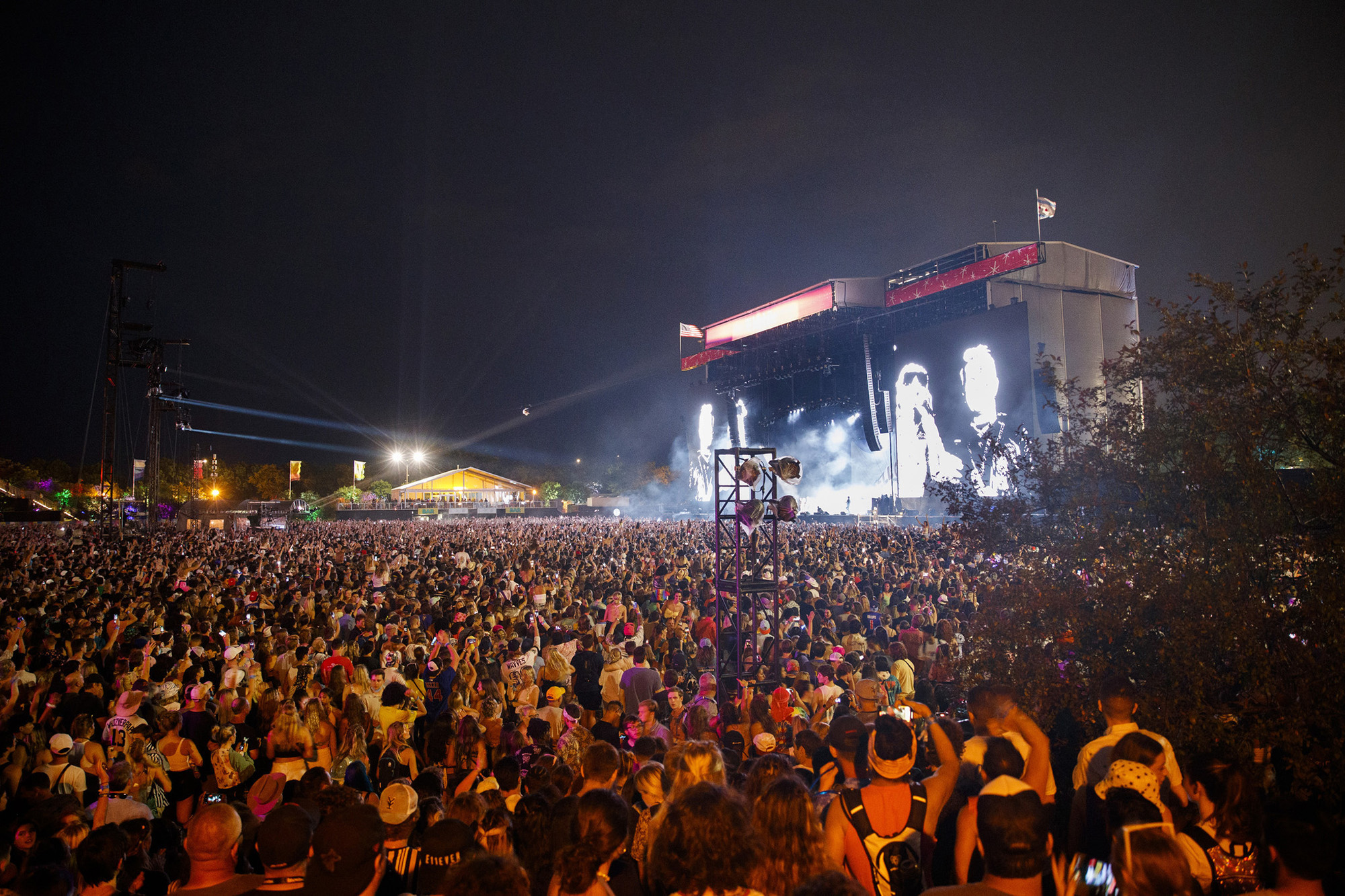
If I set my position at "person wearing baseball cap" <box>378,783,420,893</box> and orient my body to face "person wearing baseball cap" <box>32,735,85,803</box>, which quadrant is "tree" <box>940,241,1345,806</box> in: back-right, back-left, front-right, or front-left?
back-right

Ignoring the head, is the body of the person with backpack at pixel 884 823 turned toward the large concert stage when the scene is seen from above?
yes

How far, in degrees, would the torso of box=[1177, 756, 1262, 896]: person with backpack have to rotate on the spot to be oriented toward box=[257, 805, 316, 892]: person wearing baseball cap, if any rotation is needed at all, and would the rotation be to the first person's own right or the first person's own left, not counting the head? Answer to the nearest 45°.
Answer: approximately 90° to the first person's own left

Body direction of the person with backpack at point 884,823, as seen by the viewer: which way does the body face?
away from the camera

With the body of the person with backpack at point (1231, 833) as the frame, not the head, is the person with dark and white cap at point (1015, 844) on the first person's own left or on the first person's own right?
on the first person's own left

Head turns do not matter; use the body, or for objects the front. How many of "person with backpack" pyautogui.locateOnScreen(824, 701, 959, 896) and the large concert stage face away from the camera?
1

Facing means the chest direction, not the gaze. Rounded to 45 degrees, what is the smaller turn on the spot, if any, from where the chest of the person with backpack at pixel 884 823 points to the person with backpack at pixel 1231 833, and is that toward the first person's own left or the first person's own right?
approximately 90° to the first person's own right

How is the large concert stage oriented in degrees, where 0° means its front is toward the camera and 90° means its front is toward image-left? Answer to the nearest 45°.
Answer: approximately 45°

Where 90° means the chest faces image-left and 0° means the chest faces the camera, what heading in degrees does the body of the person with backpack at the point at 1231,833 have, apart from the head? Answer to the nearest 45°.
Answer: approximately 135°

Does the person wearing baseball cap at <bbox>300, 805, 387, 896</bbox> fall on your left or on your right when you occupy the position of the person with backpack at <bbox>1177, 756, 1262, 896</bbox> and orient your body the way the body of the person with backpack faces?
on your left

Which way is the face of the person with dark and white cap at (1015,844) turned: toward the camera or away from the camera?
away from the camera

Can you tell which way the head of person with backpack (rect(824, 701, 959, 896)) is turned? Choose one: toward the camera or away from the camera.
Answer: away from the camera

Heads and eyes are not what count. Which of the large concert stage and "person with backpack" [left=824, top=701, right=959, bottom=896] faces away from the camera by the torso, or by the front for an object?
the person with backpack
